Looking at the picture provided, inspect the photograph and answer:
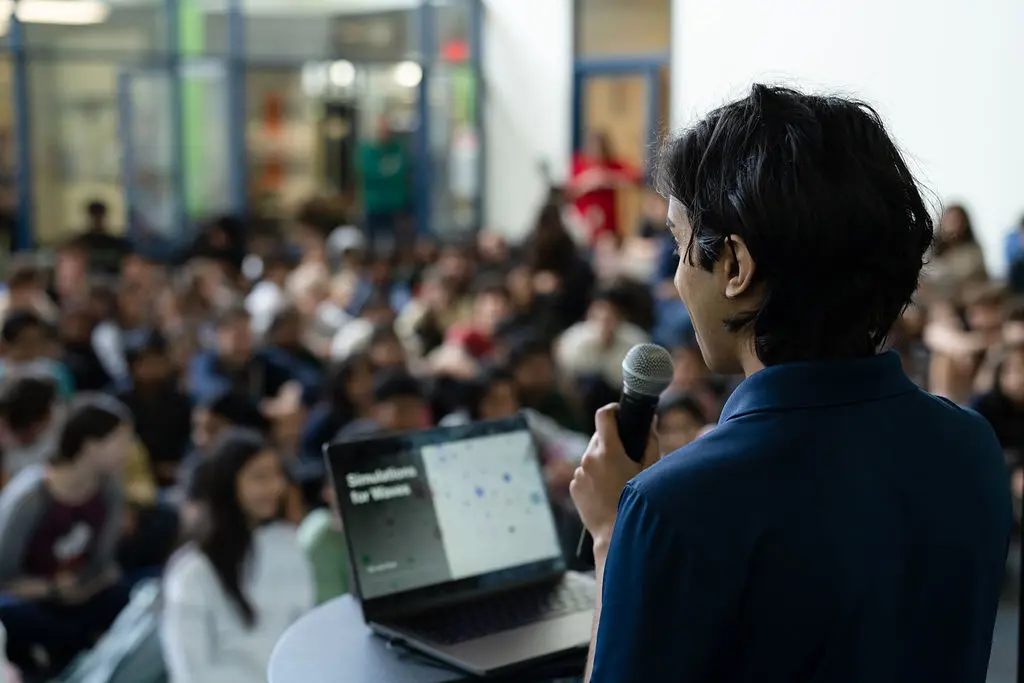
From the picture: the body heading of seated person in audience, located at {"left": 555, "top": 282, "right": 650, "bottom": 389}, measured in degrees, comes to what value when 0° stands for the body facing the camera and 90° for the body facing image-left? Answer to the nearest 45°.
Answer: approximately 0°

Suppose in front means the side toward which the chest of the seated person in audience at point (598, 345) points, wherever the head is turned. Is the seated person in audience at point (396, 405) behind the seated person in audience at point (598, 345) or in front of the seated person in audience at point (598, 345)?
in front

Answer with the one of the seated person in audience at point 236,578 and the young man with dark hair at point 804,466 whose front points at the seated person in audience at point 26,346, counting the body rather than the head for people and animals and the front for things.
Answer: the young man with dark hair

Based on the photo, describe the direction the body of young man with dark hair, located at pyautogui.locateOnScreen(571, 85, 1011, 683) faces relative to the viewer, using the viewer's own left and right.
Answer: facing away from the viewer and to the left of the viewer

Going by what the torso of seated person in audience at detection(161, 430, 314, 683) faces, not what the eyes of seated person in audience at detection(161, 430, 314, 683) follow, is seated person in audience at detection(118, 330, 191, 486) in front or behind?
behind

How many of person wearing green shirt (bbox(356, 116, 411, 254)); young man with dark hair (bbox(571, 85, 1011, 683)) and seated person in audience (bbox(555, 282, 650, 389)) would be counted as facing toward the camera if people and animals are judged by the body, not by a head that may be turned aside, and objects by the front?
2

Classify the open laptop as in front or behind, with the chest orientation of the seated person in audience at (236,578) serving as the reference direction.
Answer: in front

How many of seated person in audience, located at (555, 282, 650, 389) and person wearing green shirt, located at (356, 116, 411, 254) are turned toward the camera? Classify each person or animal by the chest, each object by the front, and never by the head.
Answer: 2

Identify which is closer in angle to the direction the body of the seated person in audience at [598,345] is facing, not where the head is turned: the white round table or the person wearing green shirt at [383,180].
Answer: the white round table

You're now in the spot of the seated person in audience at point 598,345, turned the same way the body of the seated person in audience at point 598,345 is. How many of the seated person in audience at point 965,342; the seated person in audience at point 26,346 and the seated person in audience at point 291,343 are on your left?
1

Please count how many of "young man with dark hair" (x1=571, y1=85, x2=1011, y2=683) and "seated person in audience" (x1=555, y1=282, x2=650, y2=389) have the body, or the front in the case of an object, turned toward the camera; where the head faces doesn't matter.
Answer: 1

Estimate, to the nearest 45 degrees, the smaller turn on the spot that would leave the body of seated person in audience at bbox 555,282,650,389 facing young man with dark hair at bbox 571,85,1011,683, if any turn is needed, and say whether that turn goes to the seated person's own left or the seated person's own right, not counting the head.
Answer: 0° — they already face them

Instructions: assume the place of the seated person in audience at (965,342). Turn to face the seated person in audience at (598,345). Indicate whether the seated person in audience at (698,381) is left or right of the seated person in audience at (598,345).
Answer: left

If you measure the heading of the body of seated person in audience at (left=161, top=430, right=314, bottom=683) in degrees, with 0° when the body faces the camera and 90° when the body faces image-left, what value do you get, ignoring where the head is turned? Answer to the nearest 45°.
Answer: approximately 315°

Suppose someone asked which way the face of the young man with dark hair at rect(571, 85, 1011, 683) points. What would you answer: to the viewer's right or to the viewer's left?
to the viewer's left

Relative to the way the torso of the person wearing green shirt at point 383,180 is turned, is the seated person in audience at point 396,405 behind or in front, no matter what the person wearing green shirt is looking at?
in front
